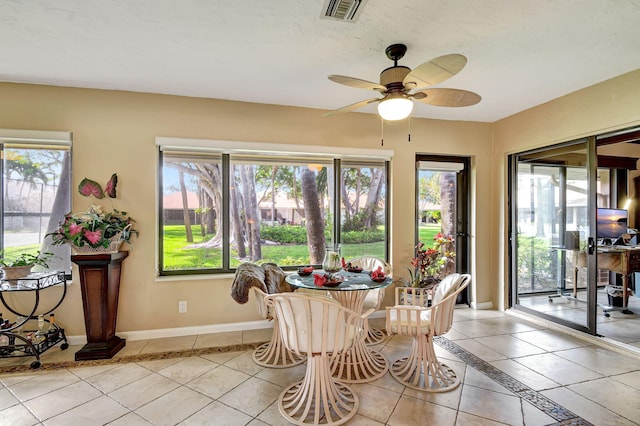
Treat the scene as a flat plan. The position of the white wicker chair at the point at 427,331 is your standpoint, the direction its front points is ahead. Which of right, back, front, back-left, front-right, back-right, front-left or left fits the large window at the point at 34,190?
front

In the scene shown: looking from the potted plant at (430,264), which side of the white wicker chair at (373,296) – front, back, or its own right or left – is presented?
back

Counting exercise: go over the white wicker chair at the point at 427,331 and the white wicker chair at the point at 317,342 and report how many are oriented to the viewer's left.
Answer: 1

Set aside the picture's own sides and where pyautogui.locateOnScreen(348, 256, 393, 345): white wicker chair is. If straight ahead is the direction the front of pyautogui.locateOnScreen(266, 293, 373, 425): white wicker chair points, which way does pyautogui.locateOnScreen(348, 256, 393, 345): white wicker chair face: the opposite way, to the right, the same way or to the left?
the opposite way

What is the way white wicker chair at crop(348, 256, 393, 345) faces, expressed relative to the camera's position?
facing the viewer and to the left of the viewer

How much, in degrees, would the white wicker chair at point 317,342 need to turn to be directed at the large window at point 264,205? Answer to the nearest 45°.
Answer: approximately 45° to its left

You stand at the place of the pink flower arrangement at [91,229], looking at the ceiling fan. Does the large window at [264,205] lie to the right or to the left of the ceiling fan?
left

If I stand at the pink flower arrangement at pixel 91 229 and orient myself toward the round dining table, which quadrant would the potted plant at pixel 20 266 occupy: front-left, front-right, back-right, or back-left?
back-right

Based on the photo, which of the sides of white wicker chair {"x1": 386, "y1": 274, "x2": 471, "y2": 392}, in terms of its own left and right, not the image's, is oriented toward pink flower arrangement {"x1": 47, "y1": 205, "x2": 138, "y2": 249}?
front

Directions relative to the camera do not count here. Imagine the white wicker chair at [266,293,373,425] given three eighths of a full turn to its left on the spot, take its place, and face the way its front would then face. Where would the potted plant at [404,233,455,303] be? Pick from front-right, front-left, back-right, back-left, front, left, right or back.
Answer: back-right

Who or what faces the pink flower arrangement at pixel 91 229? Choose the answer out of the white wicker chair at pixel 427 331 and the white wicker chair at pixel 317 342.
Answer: the white wicker chair at pixel 427 331

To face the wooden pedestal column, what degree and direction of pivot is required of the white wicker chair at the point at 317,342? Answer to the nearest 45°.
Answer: approximately 90° to its left

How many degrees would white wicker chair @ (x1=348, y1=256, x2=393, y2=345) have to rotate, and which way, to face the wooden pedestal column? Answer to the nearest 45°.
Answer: approximately 45° to its right

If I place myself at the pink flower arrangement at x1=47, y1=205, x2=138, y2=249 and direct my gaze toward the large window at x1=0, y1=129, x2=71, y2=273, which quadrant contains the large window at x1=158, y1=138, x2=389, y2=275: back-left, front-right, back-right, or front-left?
back-right

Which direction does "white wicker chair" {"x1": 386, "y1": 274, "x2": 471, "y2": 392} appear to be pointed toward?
to the viewer's left

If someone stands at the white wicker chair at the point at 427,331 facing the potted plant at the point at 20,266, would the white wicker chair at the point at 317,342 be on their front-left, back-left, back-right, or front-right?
front-left

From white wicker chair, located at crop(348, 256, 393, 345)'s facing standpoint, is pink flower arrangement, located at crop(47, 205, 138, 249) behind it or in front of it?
in front

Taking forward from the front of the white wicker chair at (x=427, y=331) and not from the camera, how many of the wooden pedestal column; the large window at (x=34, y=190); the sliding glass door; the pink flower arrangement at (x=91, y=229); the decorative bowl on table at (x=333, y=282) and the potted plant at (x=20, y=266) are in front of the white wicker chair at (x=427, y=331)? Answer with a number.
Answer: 5

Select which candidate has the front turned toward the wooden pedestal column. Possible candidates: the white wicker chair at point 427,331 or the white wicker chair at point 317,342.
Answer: the white wicker chair at point 427,331

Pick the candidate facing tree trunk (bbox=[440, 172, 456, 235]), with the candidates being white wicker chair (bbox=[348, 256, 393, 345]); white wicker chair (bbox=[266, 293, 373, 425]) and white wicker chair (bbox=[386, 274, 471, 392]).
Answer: white wicker chair (bbox=[266, 293, 373, 425])

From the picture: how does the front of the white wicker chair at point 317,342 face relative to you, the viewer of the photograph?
facing away from the viewer and to the right of the viewer

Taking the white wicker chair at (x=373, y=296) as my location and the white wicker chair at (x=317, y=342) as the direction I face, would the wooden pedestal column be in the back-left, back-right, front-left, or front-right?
front-right

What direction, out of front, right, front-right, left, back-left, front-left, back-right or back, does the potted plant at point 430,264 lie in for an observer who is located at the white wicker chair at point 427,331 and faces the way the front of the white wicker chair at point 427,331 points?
right
